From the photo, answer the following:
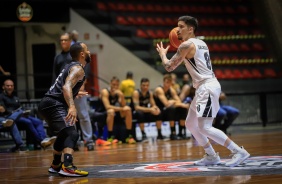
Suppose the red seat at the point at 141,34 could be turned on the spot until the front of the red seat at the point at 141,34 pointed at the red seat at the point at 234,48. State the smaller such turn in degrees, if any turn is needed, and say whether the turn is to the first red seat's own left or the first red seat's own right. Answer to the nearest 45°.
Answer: approximately 45° to the first red seat's own left

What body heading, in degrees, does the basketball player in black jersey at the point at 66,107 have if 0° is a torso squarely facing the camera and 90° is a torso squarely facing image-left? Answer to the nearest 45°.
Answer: approximately 270°

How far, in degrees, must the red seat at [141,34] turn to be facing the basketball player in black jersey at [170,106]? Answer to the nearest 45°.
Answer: approximately 45° to its right

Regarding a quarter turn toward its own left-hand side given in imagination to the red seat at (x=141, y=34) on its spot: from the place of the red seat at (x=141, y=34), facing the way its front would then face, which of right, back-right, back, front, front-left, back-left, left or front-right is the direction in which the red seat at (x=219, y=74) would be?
front-right

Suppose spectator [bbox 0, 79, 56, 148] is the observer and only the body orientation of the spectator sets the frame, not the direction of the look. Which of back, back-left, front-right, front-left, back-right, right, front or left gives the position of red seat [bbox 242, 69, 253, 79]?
left

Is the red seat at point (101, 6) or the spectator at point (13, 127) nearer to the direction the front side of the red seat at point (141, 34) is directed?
the spectator

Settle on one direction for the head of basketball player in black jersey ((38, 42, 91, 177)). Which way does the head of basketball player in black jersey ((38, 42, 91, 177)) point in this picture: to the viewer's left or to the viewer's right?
to the viewer's right

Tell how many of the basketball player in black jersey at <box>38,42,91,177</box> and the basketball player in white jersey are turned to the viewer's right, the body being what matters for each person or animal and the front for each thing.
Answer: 1

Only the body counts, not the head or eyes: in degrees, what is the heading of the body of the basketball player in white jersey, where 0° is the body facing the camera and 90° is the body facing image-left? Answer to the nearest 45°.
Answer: approximately 90°

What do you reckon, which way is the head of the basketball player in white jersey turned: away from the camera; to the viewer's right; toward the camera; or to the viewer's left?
to the viewer's left

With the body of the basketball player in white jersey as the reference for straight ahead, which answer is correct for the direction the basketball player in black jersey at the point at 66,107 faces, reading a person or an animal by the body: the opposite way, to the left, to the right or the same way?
the opposite way

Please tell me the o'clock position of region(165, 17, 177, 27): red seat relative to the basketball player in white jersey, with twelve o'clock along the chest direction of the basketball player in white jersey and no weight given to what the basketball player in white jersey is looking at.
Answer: The red seat is roughly at 3 o'clock from the basketball player in white jersey.
